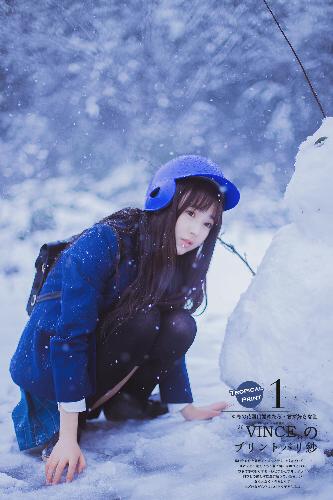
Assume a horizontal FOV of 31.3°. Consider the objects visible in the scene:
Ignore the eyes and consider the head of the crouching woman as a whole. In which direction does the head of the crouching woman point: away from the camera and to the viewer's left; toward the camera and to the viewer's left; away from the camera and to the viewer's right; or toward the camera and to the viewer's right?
toward the camera and to the viewer's right

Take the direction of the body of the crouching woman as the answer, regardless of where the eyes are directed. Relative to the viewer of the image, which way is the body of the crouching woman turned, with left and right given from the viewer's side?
facing the viewer and to the right of the viewer
